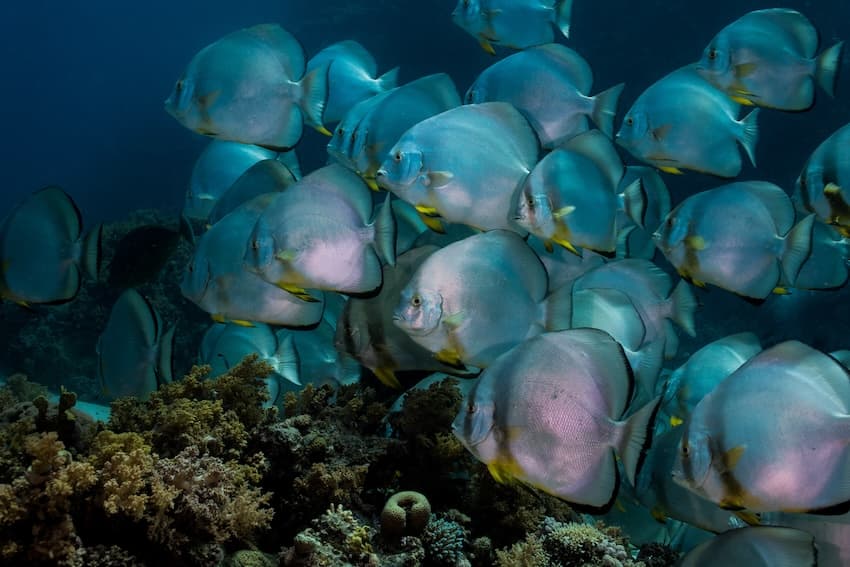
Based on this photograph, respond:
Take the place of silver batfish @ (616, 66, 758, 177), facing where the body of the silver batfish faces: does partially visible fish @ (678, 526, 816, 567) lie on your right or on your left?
on your left

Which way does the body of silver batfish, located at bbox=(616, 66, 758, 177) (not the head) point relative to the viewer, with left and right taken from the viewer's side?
facing to the left of the viewer

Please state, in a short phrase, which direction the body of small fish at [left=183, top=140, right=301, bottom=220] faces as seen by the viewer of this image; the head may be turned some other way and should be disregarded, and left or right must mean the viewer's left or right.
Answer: facing to the left of the viewer

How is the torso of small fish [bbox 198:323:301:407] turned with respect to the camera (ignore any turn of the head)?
to the viewer's left

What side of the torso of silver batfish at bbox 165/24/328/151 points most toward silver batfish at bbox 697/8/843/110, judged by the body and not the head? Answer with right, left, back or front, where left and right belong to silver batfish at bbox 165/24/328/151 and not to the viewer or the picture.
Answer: back

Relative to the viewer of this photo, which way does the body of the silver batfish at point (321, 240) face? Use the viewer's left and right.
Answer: facing to the left of the viewer

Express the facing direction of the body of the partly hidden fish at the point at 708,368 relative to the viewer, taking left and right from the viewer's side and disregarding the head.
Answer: facing to the left of the viewer

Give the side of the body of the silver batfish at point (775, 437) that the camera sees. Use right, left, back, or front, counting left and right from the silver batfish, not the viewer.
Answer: left

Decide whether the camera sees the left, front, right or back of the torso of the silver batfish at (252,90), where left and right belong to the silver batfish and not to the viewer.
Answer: left
